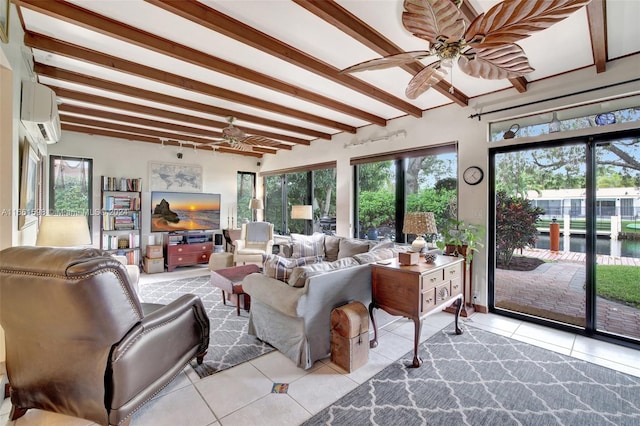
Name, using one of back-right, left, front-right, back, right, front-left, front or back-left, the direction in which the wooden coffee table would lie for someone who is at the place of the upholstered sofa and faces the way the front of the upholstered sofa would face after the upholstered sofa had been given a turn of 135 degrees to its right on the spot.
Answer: back-left

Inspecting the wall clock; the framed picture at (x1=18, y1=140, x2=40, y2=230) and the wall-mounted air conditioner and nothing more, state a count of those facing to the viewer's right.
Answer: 2

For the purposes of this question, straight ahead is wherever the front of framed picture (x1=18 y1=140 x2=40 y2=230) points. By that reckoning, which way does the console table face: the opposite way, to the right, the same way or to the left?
to the right

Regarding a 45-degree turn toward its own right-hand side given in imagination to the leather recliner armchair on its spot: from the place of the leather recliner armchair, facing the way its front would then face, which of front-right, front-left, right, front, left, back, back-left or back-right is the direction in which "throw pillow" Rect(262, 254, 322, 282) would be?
front

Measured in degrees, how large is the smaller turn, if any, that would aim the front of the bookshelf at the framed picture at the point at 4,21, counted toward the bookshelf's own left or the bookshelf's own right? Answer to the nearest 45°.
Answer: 0° — it already faces it

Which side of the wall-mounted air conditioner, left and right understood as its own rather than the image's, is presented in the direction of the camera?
right

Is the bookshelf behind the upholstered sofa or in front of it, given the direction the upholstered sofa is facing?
in front

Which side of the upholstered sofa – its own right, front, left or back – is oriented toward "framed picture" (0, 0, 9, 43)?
left

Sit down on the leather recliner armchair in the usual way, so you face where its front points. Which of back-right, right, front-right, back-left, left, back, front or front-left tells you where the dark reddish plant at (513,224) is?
front-right

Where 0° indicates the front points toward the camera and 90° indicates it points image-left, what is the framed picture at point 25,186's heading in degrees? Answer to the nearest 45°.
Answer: approximately 270°

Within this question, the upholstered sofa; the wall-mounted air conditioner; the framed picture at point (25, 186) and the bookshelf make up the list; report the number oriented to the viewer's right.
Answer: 2

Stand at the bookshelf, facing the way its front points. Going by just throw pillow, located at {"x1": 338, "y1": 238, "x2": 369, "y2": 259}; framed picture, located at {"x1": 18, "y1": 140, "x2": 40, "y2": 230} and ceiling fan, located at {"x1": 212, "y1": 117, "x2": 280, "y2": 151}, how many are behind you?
0

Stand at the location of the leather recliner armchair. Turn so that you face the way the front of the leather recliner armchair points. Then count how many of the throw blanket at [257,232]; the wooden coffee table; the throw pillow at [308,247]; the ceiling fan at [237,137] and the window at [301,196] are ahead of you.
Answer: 5

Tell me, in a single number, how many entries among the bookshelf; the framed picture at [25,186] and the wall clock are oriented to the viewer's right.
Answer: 1

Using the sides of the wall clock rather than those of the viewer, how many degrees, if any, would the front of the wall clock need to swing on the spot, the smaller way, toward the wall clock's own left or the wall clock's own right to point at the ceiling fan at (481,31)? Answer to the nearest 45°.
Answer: approximately 45° to the wall clock's own left

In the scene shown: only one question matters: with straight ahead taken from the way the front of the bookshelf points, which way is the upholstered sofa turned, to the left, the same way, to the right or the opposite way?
the opposite way

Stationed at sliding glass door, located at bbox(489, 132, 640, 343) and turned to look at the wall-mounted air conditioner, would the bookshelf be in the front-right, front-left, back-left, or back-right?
front-right
